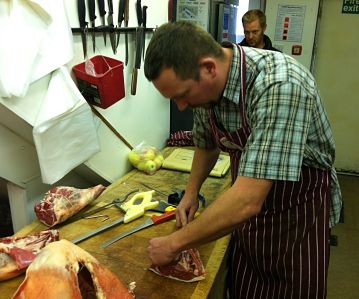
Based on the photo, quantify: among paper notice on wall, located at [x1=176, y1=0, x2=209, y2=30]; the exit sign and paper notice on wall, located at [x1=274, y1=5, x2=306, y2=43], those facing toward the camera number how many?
3

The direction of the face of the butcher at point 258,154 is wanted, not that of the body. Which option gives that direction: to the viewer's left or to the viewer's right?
to the viewer's left

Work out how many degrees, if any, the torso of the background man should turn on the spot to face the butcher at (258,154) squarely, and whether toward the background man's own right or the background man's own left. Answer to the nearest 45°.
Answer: approximately 45° to the background man's own left

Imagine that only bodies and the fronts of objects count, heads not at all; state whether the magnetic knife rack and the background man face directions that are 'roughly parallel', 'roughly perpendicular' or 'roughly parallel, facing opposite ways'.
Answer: roughly perpendicular

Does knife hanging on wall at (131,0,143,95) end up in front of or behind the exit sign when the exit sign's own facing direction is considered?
in front

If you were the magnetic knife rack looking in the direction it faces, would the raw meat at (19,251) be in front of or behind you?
in front

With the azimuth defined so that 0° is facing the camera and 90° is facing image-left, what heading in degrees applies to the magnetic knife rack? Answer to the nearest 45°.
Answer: approximately 0°

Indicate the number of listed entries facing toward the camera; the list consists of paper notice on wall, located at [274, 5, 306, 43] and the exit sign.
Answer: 2

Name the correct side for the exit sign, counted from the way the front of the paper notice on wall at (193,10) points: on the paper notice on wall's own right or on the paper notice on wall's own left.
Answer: on the paper notice on wall's own left

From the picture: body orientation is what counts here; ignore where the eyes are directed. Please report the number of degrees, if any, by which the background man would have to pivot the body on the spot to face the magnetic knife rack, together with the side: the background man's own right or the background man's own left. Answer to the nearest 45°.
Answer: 0° — they already face it
